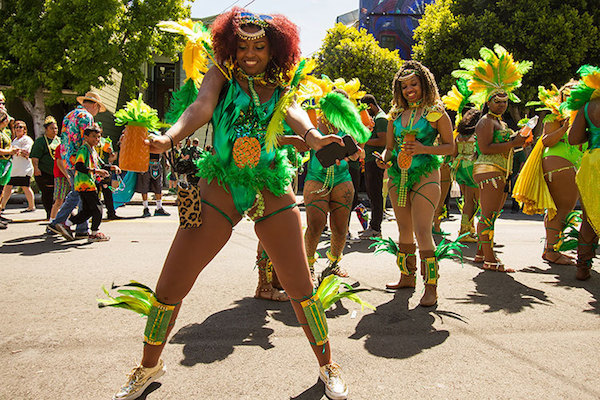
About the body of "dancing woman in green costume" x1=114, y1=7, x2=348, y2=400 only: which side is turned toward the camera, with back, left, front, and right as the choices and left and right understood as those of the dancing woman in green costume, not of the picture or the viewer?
front

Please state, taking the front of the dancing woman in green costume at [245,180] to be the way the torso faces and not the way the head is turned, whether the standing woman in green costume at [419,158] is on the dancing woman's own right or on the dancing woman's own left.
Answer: on the dancing woman's own left

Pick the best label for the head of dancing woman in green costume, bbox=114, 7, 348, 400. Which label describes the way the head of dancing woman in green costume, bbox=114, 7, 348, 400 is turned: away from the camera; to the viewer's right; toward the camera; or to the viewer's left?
toward the camera

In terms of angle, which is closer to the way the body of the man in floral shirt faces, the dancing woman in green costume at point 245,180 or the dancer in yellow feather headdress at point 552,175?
the dancer in yellow feather headdress

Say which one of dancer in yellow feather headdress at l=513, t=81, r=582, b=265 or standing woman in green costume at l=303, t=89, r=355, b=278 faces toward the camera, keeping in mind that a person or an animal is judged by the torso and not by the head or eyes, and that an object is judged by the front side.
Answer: the standing woman in green costume

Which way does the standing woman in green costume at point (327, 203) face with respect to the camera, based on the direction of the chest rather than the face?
toward the camera

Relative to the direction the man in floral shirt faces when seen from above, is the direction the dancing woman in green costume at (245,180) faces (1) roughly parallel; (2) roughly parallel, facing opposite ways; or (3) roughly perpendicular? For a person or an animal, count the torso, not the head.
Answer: roughly perpendicular

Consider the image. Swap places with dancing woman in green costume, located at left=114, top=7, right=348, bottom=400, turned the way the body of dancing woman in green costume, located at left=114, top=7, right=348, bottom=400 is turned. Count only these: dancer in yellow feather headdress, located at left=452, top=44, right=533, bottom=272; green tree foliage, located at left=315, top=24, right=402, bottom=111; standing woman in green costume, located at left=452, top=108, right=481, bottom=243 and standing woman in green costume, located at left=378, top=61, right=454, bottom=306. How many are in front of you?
0

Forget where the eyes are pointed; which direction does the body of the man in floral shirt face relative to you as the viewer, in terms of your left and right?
facing to the right of the viewer
